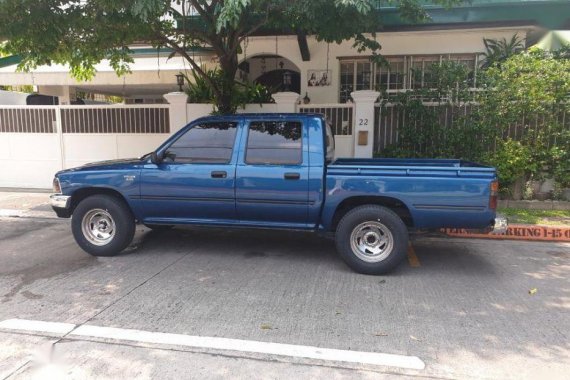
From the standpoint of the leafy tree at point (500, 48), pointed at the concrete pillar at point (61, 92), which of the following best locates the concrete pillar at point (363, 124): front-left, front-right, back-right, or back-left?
front-left

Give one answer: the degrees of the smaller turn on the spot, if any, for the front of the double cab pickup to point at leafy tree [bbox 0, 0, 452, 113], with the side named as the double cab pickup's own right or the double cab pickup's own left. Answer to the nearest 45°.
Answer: approximately 45° to the double cab pickup's own right

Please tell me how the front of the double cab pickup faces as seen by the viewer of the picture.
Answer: facing to the left of the viewer

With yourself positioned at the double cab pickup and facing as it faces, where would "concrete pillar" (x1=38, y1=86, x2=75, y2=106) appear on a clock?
The concrete pillar is roughly at 2 o'clock from the double cab pickup.

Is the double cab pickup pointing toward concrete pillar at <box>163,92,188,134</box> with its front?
no

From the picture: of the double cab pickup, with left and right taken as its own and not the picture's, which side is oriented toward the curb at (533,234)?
back

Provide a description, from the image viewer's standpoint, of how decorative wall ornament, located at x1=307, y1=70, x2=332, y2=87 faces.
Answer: facing the viewer

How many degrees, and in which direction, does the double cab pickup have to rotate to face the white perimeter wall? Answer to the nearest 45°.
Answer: approximately 45° to its right

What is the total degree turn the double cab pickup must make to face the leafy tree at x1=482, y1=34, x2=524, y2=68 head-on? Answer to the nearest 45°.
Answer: approximately 135° to its right

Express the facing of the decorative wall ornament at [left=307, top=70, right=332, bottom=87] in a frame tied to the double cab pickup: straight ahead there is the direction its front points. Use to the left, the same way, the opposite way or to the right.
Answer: to the left

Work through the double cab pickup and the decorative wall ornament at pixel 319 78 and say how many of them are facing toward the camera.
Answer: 1

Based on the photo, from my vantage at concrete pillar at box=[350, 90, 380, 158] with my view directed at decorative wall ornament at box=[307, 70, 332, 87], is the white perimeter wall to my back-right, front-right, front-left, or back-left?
front-left

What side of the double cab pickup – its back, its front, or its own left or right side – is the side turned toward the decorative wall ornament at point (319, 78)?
right

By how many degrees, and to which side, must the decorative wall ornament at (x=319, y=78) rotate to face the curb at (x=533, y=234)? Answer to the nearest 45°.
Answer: approximately 45° to its left

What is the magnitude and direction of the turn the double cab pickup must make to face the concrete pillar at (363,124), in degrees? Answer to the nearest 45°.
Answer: approximately 135° to its right

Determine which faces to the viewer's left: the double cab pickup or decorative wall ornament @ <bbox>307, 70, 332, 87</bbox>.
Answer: the double cab pickup
